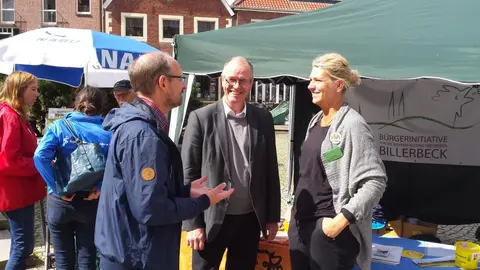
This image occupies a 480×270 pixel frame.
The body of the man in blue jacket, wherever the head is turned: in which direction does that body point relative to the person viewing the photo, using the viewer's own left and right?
facing to the right of the viewer

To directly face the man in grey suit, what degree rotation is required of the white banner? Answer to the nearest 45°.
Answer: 0° — it already faces them

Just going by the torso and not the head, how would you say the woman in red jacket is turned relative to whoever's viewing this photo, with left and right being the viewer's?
facing to the right of the viewer

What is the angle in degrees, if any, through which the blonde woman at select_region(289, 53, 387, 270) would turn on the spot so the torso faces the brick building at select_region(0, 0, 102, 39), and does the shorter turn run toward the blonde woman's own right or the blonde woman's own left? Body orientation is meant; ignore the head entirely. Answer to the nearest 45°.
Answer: approximately 90° to the blonde woman's own right

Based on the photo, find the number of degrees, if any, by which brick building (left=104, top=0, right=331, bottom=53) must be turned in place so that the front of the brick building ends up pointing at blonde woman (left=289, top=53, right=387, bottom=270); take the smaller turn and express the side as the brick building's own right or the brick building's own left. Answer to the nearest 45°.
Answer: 0° — it already faces them

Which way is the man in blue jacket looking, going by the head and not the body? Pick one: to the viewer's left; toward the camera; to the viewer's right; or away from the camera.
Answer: to the viewer's right

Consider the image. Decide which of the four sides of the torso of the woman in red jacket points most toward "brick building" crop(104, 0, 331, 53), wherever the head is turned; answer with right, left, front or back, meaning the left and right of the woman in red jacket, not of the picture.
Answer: left

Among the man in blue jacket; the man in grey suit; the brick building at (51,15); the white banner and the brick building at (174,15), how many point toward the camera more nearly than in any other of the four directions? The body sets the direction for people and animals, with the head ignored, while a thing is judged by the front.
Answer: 4

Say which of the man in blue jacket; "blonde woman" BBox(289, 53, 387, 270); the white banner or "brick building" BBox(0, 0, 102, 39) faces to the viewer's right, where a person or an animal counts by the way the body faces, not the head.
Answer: the man in blue jacket

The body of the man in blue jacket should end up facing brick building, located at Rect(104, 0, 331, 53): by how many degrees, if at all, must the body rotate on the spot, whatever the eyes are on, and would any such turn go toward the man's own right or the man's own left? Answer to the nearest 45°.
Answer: approximately 90° to the man's own left

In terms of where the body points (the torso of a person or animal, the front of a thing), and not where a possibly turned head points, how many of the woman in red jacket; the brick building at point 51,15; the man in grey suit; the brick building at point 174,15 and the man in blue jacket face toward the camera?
3

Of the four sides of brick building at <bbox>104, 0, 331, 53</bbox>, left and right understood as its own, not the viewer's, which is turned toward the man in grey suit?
front

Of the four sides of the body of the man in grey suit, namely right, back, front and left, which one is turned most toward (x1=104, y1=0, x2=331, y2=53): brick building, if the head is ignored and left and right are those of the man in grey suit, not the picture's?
back

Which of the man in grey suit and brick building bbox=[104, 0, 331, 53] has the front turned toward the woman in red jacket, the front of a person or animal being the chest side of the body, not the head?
the brick building

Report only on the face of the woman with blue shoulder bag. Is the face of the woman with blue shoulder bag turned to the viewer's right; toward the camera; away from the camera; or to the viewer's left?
away from the camera

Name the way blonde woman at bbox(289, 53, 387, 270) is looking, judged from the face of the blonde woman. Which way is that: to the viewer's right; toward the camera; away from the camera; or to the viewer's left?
to the viewer's left
